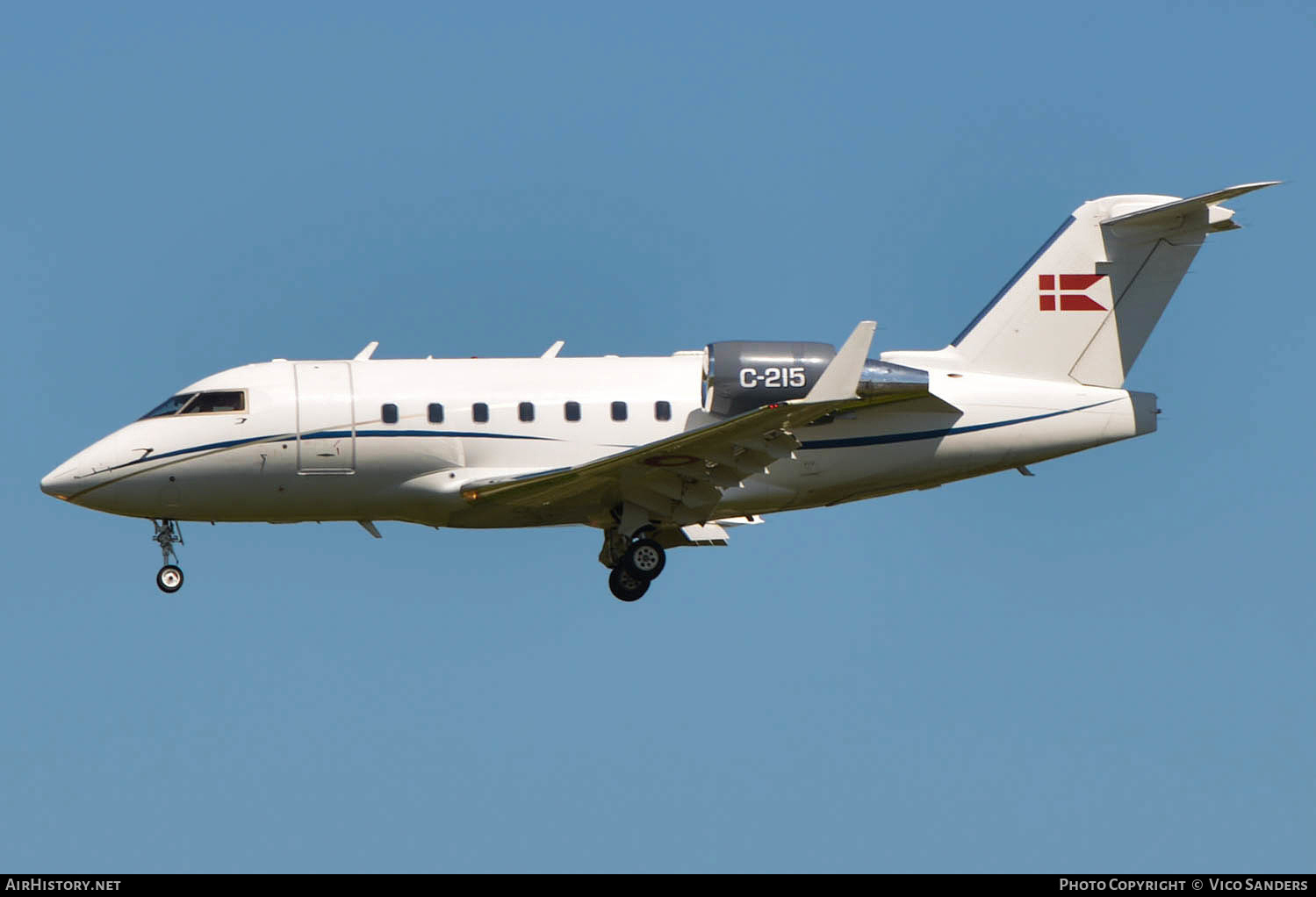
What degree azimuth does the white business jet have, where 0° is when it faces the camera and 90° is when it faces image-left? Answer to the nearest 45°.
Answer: approximately 90°
